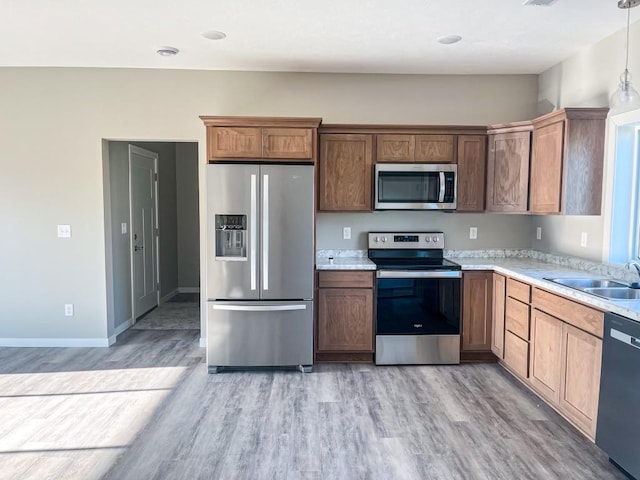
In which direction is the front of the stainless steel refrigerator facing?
toward the camera

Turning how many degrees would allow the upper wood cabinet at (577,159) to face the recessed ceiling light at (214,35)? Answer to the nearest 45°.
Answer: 0° — it already faces it

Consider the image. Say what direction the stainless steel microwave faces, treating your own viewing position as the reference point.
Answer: facing the viewer

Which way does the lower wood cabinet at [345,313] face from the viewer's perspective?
toward the camera

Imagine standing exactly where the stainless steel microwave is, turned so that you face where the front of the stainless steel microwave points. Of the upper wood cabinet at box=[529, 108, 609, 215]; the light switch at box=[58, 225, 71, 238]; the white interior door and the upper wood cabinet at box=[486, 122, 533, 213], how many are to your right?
2

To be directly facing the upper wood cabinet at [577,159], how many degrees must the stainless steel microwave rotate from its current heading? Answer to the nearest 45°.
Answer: approximately 90° to its left

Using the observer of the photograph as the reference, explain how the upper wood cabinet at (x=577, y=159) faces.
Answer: facing the viewer and to the left of the viewer

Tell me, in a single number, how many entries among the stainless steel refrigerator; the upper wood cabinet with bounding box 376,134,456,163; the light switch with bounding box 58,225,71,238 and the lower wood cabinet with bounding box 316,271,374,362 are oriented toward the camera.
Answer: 4

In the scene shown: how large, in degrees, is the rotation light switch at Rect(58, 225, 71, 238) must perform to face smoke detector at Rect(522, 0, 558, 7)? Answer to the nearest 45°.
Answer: approximately 45° to its left

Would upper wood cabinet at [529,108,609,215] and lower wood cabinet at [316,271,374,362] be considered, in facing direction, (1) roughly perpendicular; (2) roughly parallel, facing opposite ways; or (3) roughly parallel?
roughly perpendicular

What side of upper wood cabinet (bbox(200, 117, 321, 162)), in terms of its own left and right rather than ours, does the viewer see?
front

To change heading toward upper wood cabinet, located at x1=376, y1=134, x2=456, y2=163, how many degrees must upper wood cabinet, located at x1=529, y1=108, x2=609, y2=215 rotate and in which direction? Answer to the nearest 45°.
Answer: approximately 45° to its right

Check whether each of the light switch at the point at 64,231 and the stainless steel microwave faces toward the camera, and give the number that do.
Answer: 2

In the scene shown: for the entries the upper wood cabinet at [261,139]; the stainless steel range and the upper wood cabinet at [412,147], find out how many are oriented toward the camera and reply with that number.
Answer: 3

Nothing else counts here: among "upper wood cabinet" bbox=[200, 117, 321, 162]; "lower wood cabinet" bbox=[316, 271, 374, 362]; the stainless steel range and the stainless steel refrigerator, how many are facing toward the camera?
4
